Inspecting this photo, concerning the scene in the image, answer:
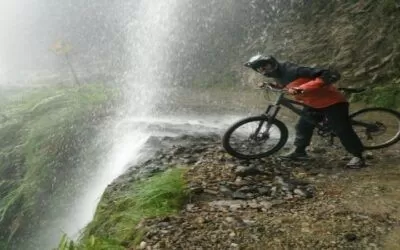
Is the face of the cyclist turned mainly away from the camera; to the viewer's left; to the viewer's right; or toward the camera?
to the viewer's left

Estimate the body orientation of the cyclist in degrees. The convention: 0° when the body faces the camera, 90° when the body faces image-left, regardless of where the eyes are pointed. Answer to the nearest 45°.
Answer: approximately 90°

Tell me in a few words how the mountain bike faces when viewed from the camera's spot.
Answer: facing to the left of the viewer
